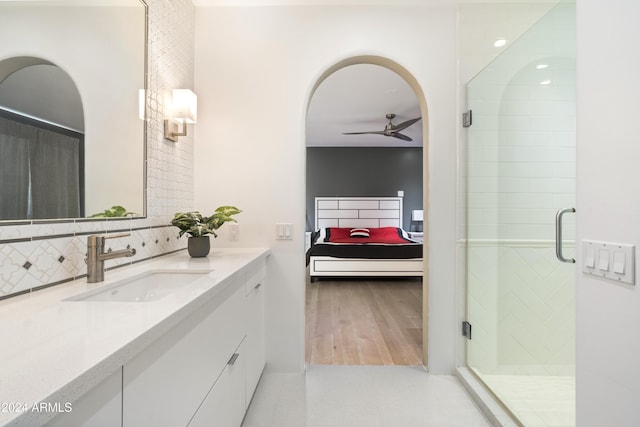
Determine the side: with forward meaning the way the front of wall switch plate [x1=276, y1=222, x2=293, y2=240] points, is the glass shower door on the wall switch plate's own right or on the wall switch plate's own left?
on the wall switch plate's own left

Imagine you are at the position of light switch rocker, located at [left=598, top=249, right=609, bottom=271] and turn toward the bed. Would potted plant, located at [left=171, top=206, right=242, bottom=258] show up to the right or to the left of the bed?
left

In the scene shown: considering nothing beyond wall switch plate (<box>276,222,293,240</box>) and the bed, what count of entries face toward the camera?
2

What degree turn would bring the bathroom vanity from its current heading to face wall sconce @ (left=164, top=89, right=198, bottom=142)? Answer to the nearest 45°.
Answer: approximately 135° to its left

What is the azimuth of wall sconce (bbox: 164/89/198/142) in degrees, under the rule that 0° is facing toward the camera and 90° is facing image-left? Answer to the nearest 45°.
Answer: approximately 315°

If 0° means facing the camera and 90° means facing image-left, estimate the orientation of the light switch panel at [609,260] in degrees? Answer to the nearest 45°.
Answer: approximately 45°

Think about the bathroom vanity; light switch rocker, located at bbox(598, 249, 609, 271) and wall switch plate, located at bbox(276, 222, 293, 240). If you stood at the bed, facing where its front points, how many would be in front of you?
3

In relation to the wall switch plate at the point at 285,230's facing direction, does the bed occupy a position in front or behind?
behind
